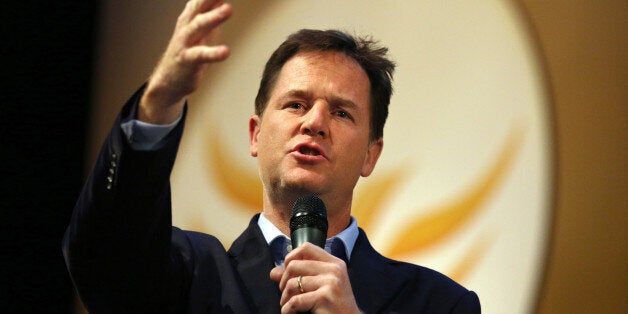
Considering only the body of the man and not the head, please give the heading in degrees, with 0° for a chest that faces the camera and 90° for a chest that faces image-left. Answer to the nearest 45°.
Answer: approximately 0°
